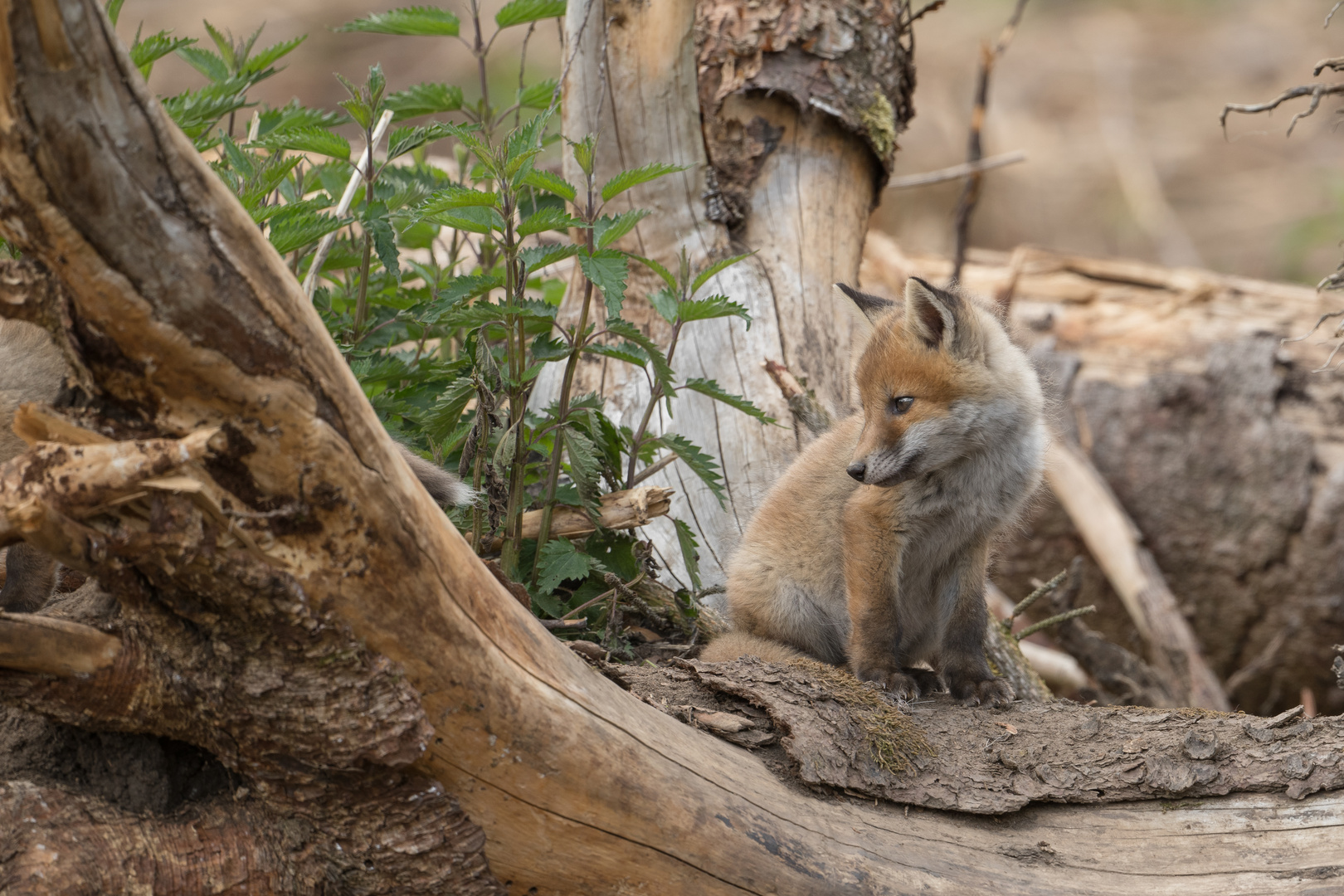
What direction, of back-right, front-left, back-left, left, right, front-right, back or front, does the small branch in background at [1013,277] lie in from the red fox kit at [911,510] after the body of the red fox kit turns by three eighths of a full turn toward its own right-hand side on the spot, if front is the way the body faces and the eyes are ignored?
right

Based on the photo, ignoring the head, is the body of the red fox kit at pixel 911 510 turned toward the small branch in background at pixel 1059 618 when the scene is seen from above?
no

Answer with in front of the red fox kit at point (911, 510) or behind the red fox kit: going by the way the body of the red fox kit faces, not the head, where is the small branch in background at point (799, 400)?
behind

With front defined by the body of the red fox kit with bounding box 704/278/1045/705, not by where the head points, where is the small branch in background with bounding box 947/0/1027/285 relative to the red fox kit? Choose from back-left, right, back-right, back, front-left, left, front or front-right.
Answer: back-left

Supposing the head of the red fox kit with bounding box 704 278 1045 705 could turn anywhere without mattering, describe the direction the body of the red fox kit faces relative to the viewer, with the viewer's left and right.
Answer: facing the viewer and to the right of the viewer

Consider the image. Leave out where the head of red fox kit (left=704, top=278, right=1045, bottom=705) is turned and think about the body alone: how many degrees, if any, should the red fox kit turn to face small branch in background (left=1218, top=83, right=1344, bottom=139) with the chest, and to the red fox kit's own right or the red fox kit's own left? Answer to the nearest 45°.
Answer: approximately 90° to the red fox kit's own left

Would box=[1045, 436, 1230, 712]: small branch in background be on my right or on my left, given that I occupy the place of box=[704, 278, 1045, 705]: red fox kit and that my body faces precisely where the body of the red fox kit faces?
on my left

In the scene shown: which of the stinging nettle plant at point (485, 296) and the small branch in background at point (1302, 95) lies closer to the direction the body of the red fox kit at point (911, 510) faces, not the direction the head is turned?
the small branch in background

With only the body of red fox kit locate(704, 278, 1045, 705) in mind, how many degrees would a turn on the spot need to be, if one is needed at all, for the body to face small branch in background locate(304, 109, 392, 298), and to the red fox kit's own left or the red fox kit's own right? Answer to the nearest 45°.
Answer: approximately 135° to the red fox kit's own right
